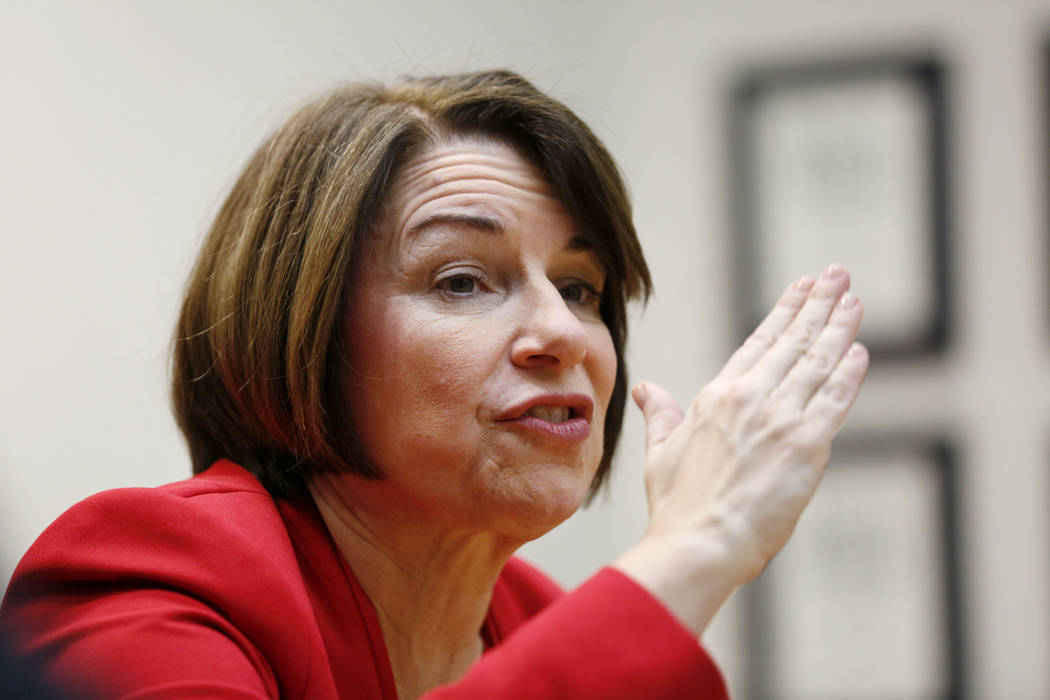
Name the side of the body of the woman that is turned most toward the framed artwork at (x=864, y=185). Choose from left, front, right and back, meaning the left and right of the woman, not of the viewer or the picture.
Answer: left

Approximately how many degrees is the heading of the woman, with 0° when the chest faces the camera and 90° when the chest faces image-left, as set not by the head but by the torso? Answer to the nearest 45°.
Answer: approximately 315°

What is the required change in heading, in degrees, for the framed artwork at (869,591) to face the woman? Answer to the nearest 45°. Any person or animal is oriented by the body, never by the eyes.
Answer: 0° — it already faces them

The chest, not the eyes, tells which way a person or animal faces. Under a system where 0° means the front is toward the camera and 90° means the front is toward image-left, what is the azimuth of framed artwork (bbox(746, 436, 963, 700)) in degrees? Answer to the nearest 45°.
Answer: approximately 0°

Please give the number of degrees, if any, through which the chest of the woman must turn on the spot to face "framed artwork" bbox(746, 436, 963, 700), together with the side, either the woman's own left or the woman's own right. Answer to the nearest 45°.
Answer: approximately 90° to the woman's own left

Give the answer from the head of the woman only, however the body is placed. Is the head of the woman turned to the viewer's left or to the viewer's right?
to the viewer's right
